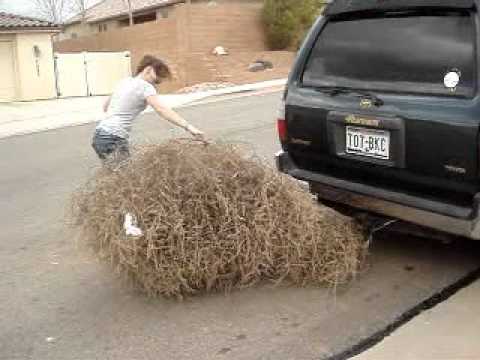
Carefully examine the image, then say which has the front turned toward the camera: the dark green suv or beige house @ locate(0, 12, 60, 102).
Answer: the beige house

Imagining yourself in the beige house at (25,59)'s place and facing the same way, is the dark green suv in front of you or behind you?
in front

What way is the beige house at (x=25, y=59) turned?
toward the camera

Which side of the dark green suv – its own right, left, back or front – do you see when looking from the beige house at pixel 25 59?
left

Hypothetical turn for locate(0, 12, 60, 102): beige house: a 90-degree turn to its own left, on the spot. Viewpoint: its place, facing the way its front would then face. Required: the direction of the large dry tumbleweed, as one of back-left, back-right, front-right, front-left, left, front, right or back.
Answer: right

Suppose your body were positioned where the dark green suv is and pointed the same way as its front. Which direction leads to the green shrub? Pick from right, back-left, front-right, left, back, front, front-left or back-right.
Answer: front-left

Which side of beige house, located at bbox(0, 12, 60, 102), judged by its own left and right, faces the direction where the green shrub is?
left

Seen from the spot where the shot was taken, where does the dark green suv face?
facing away from the viewer and to the right of the viewer

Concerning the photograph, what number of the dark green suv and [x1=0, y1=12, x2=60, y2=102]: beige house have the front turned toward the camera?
1

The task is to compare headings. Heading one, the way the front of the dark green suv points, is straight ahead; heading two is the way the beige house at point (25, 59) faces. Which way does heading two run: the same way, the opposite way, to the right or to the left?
to the right
